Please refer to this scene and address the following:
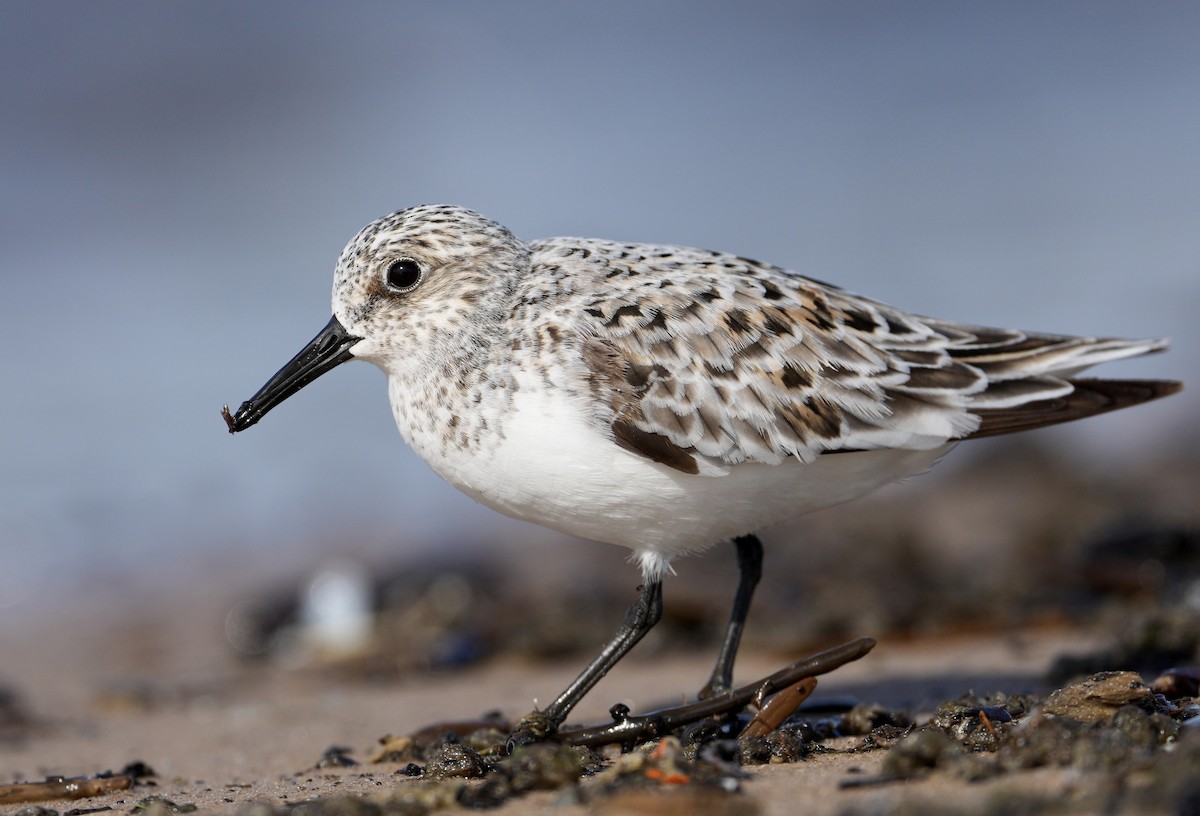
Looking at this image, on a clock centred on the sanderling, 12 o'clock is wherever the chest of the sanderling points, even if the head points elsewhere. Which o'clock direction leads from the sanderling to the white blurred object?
The white blurred object is roughly at 2 o'clock from the sanderling.

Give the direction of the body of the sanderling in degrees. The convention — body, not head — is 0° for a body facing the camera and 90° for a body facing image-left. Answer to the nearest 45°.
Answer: approximately 90°
